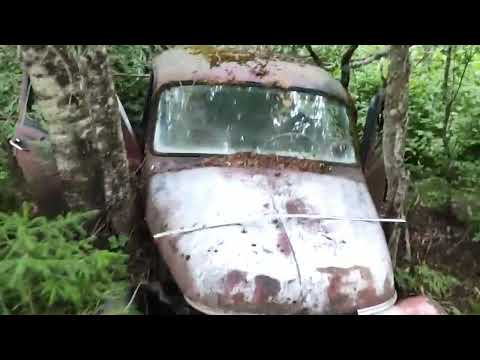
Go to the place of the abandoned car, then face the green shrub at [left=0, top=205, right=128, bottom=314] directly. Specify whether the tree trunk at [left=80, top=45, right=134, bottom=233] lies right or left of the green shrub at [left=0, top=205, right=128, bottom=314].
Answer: right

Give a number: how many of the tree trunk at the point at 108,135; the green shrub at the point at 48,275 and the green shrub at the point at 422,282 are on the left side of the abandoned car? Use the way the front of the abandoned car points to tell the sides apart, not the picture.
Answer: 1

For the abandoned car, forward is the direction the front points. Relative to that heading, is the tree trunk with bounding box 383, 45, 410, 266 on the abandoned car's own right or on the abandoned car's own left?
on the abandoned car's own left

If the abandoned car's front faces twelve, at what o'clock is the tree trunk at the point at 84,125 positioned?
The tree trunk is roughly at 3 o'clock from the abandoned car.

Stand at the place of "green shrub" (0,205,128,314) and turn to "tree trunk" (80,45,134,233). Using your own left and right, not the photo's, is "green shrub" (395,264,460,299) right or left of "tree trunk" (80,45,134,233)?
right

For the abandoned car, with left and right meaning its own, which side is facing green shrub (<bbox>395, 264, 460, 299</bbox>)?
left

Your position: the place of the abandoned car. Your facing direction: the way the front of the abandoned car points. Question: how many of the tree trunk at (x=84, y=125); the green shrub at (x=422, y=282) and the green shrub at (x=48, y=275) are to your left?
1

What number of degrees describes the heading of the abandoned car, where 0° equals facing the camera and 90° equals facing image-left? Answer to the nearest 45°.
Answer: approximately 0°

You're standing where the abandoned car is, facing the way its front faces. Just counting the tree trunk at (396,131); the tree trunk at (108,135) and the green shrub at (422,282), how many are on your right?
1

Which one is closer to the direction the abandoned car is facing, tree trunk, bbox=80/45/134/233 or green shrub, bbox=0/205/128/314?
the green shrub

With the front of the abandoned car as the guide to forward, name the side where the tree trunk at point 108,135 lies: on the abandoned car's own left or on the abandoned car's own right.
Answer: on the abandoned car's own right
